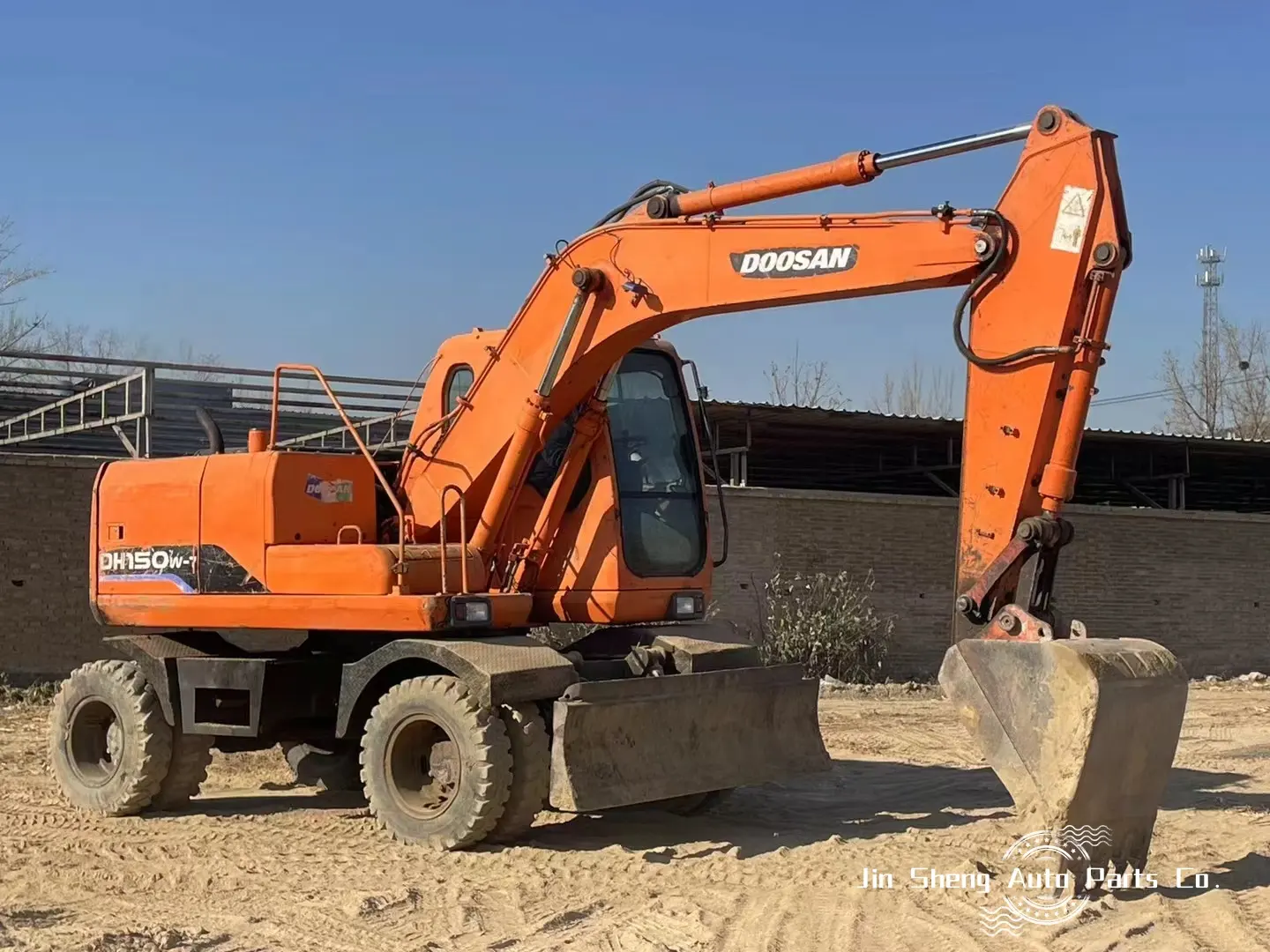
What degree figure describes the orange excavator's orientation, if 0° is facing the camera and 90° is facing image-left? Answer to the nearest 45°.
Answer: approximately 315°

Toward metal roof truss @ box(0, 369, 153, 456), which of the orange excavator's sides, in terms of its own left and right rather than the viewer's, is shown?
back

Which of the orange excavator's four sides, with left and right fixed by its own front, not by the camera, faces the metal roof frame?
back

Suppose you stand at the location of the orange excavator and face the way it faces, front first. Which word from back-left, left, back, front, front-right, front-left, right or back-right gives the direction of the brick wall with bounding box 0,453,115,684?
back
